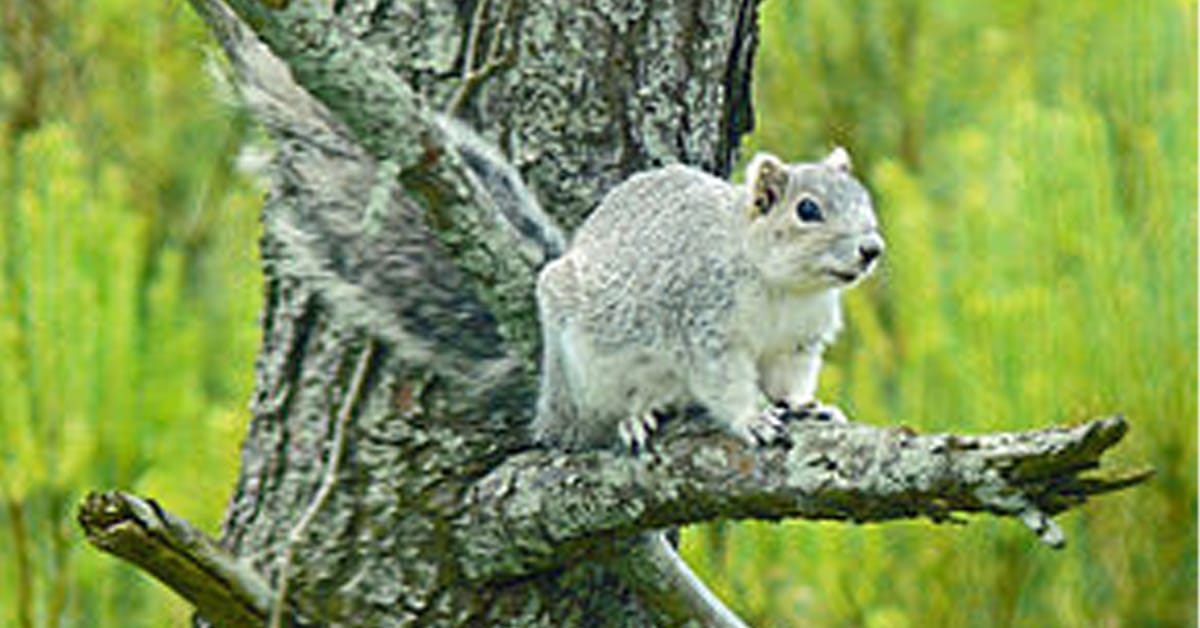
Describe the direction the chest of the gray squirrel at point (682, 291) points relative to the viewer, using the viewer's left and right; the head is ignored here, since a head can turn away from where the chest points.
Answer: facing the viewer and to the right of the viewer
